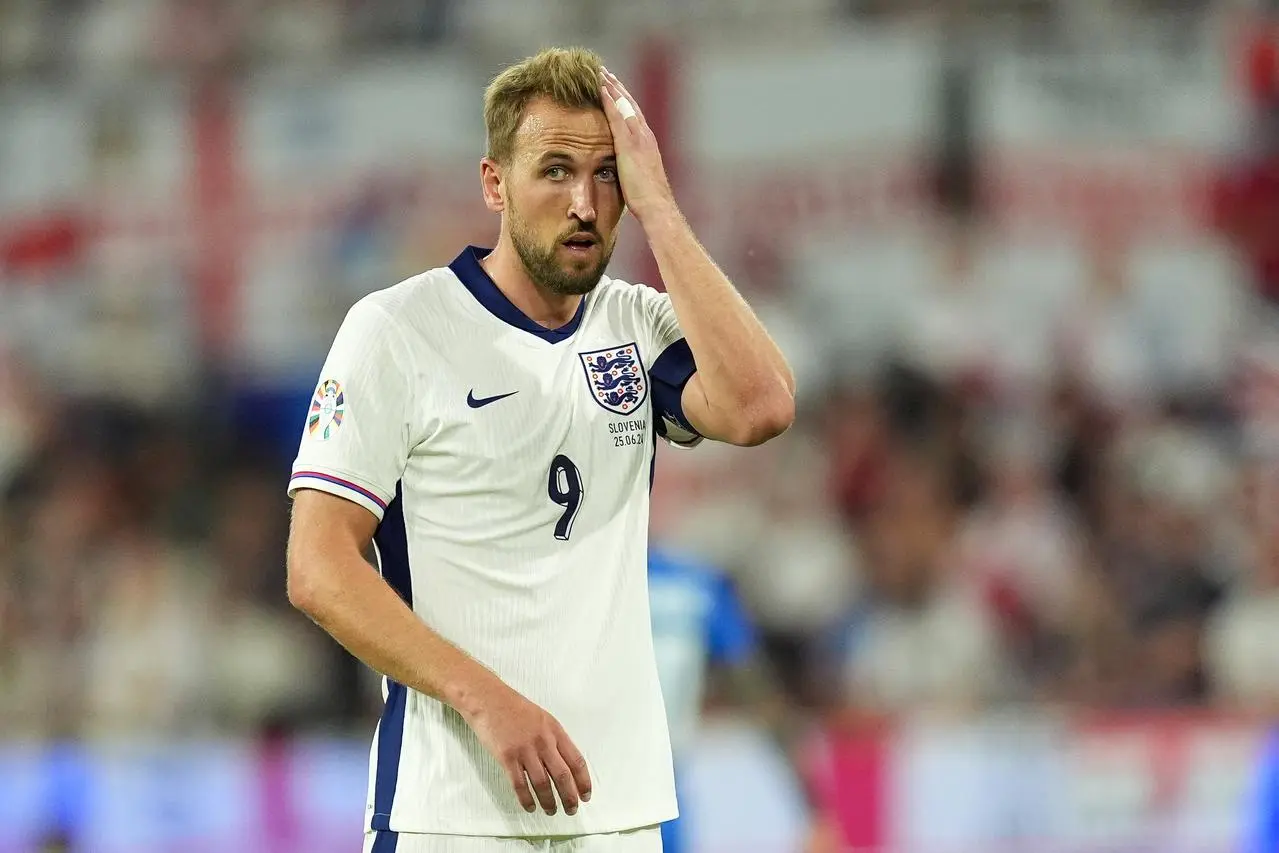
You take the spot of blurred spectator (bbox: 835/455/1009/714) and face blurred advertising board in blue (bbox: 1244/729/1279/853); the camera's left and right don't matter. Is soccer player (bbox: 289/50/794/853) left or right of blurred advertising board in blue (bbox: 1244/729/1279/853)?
right

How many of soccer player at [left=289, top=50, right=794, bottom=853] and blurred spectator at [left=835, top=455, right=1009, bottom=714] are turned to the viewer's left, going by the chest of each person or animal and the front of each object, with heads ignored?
0

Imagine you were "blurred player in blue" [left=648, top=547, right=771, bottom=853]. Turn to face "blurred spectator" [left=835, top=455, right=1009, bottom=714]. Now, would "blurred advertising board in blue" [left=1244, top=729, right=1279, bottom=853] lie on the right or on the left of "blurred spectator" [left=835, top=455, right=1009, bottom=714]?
right

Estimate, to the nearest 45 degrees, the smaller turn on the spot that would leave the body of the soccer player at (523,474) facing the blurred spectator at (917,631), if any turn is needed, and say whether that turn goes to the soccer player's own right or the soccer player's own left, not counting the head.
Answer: approximately 135° to the soccer player's own left

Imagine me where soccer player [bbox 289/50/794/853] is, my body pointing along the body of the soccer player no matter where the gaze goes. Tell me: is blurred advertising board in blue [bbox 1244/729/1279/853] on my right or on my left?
on my left

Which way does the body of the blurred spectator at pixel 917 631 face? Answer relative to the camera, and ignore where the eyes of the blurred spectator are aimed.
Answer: toward the camera

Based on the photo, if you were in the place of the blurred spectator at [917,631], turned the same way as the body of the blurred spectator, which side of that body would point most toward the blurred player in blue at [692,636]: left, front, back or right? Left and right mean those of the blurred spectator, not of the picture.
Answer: front

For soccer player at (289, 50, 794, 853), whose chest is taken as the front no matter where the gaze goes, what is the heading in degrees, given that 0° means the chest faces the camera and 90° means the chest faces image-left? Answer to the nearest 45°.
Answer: approximately 315°

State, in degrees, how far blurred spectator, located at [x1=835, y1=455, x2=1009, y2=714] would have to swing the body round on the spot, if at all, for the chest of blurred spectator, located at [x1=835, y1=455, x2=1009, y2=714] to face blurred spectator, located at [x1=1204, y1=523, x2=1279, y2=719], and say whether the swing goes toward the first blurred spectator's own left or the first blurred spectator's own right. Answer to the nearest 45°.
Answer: approximately 90° to the first blurred spectator's own left

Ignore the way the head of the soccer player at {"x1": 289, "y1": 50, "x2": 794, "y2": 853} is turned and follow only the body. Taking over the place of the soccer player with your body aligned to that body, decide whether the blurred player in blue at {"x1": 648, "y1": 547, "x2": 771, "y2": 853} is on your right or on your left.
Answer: on your left

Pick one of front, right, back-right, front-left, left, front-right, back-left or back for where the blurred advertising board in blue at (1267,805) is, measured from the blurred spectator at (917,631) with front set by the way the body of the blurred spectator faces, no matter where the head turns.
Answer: front-left

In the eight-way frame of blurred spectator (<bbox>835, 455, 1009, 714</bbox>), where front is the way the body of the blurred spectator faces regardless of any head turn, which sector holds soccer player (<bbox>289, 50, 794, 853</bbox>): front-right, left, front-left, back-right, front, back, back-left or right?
front
